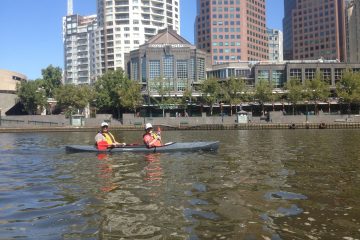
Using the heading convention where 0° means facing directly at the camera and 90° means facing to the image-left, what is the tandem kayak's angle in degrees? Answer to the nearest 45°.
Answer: approximately 270°
